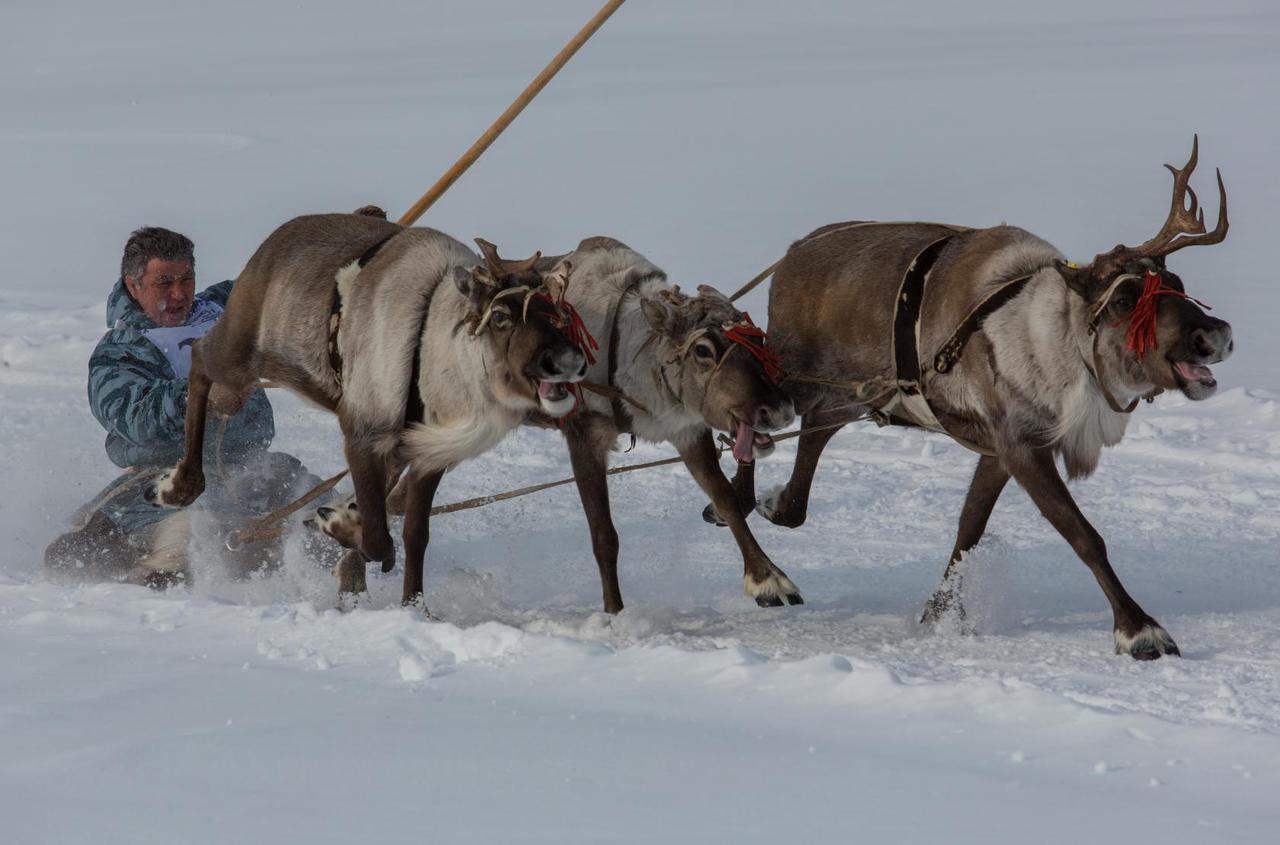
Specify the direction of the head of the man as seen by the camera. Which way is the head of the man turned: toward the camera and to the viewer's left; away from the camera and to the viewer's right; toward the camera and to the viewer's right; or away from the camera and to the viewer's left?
toward the camera and to the viewer's right

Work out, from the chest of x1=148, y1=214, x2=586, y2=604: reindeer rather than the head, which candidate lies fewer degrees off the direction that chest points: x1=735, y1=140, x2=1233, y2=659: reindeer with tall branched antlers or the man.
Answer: the reindeer with tall branched antlers

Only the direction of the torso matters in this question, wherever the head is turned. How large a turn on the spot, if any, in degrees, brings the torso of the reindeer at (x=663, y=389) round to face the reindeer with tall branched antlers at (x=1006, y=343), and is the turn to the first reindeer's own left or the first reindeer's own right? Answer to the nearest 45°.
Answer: approximately 45° to the first reindeer's own left

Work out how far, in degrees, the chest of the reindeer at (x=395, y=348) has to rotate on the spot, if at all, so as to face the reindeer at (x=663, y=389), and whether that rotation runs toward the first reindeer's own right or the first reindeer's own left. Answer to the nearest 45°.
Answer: approximately 45° to the first reindeer's own left

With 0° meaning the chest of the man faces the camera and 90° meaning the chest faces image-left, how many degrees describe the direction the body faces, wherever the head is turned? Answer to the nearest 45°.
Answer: approximately 315°

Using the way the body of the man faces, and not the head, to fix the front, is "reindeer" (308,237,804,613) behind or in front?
in front

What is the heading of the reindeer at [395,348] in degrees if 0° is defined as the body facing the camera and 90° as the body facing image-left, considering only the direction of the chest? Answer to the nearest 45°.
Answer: approximately 315°

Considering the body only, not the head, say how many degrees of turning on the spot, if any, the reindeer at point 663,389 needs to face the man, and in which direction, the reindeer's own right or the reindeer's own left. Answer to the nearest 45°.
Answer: approximately 180°

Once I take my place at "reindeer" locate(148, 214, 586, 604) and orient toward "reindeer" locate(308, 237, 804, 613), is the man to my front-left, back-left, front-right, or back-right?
back-left

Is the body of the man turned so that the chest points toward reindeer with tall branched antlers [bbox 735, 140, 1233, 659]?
yes

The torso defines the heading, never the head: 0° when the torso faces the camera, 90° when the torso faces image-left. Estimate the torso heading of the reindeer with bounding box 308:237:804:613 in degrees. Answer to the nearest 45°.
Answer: approximately 315°
